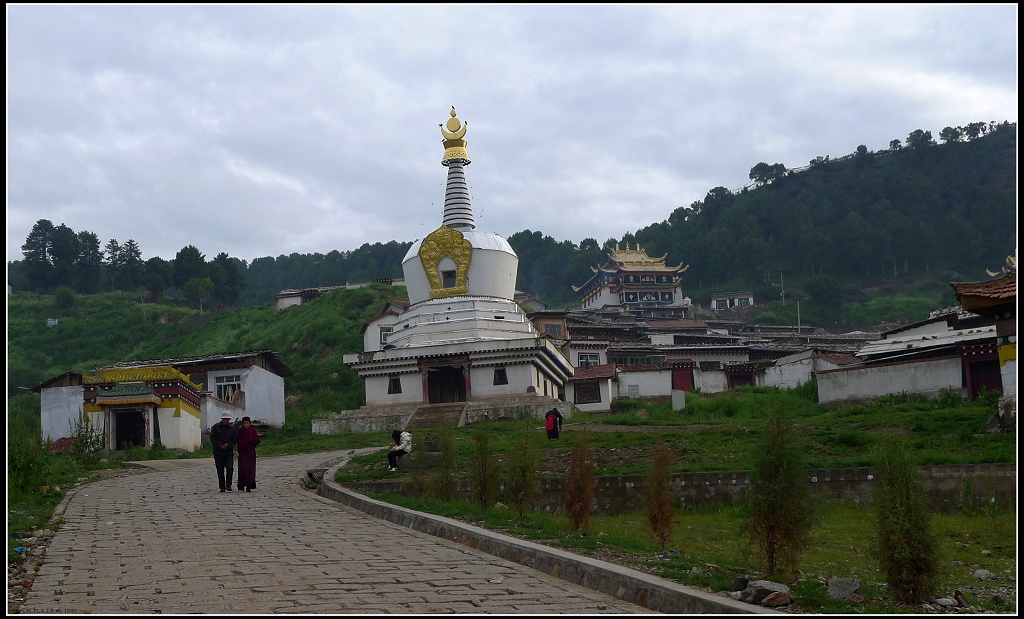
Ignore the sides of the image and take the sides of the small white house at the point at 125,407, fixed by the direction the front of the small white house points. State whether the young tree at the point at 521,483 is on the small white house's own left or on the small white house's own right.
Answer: on the small white house's own left

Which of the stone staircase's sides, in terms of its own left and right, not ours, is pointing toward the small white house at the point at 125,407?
right

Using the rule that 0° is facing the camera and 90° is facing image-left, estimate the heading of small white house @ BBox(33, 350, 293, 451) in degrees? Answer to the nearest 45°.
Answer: approximately 45°

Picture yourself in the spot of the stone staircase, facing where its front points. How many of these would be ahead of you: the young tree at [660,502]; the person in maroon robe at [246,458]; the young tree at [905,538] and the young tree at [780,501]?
4

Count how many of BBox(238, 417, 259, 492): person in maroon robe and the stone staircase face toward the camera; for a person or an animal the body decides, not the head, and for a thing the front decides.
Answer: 2

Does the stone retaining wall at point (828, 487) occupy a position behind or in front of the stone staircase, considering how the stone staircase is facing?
in front

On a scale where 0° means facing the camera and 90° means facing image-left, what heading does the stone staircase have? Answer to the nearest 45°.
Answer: approximately 0°

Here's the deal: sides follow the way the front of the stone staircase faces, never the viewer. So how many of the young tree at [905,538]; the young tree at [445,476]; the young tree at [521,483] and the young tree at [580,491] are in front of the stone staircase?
4

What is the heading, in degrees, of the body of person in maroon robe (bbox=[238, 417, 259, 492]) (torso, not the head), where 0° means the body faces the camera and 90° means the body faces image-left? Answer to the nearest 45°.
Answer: approximately 0°
